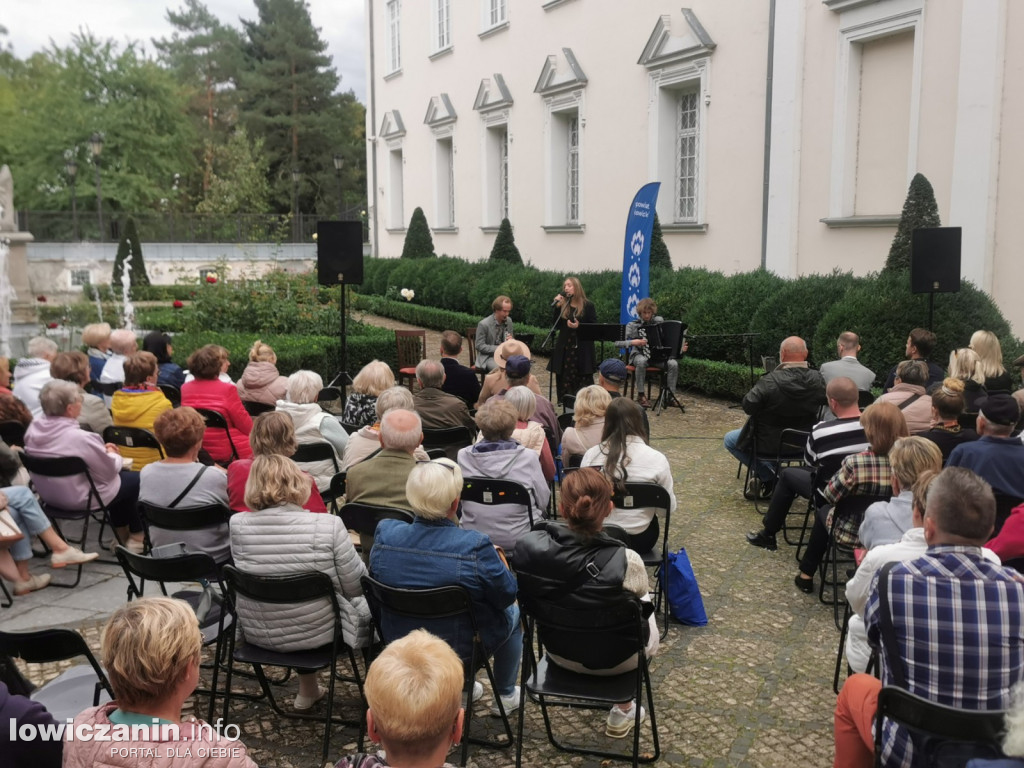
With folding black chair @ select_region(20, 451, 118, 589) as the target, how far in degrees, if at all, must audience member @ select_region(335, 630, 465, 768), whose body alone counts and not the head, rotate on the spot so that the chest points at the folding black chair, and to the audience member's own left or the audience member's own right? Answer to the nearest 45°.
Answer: approximately 45° to the audience member's own left

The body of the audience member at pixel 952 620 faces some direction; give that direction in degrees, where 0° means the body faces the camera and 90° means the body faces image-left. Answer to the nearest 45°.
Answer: approximately 135°

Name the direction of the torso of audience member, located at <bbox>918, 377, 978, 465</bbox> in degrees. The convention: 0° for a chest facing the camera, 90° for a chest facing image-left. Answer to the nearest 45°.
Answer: approximately 135°

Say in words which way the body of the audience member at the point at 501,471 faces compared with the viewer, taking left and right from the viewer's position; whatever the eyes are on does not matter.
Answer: facing away from the viewer

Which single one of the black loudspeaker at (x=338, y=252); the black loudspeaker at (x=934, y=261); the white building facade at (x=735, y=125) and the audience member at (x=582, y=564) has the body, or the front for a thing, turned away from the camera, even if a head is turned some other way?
the audience member

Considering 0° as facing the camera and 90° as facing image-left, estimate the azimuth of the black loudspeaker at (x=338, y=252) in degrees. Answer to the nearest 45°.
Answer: approximately 0°

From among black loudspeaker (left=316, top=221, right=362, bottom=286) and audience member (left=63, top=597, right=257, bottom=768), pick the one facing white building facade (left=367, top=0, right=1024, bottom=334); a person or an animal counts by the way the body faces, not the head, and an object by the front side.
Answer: the audience member

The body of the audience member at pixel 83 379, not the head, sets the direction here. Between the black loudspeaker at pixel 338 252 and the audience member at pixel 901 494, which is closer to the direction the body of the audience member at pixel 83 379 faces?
the black loudspeaker

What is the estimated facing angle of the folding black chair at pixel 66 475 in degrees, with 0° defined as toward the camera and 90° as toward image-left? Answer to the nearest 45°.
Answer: approximately 225°

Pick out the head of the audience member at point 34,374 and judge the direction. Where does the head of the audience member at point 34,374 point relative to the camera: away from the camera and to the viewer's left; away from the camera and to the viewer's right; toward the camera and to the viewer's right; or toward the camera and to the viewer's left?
away from the camera and to the viewer's right

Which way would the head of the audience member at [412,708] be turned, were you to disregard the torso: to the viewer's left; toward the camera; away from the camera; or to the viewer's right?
away from the camera

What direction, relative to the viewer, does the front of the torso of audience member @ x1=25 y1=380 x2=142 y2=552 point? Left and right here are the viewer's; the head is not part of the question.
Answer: facing away from the viewer and to the right of the viewer
